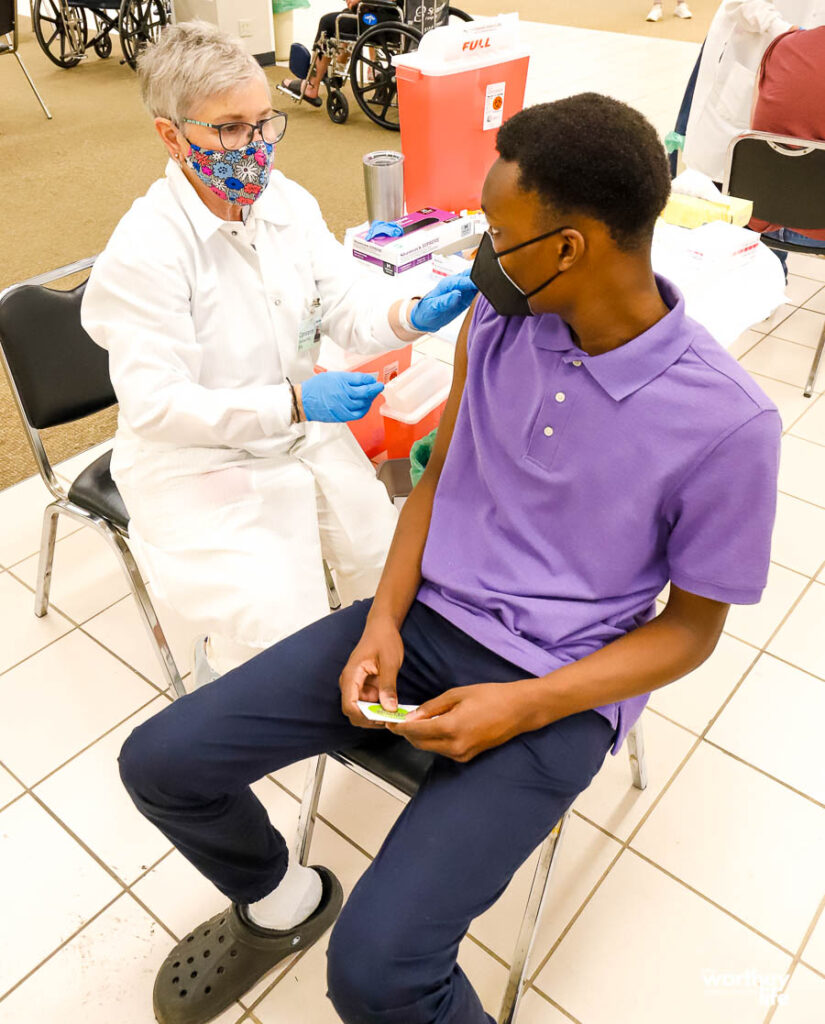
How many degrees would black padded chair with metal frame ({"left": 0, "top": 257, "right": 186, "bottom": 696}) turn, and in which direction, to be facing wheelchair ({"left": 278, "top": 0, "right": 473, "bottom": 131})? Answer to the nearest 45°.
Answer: approximately 90° to its left

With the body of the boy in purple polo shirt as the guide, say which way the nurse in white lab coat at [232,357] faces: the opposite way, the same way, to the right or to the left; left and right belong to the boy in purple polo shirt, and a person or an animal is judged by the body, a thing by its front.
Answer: to the left

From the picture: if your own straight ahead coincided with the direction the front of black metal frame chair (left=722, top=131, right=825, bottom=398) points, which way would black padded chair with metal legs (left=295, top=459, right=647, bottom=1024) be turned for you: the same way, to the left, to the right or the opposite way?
the opposite way

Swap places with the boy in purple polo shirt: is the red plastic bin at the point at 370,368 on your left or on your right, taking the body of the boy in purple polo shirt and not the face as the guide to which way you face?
on your right

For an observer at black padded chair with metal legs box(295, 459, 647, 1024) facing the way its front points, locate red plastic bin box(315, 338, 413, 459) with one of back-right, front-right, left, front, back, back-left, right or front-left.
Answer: back-right

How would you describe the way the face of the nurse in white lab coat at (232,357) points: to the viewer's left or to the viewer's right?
to the viewer's right

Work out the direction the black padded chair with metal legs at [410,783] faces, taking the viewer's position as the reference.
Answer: facing the viewer and to the left of the viewer

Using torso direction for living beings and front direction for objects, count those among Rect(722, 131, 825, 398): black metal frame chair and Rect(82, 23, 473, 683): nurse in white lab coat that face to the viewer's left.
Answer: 0

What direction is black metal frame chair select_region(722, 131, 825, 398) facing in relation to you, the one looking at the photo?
facing away from the viewer and to the right of the viewer

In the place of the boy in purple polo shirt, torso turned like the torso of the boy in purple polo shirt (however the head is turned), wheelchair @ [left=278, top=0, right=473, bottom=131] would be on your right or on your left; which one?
on your right

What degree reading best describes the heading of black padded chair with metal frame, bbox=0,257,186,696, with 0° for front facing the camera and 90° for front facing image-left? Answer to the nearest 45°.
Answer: approximately 315°

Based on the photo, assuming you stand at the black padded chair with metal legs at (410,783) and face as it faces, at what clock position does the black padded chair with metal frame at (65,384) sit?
the black padded chair with metal frame at (65,384) is roughly at 3 o'clock from the black padded chair with metal legs at (410,783).

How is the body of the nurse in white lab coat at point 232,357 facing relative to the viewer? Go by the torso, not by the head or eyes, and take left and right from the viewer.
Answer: facing the viewer and to the right of the viewer

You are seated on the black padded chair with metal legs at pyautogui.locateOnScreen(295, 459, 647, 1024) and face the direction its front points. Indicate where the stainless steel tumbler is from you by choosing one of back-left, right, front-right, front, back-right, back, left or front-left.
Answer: back-right

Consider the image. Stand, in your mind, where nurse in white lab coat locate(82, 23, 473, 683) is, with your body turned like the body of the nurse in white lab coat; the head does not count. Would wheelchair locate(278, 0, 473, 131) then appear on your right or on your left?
on your left

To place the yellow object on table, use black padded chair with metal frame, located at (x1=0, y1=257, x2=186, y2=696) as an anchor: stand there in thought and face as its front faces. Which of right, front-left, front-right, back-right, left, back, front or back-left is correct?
front-left

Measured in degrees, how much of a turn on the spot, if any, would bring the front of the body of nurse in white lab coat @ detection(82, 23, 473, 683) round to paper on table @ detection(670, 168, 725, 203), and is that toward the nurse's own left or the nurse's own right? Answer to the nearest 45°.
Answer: approximately 90° to the nurse's own left
